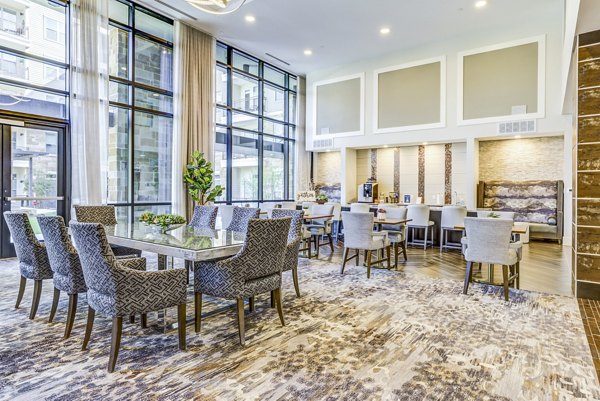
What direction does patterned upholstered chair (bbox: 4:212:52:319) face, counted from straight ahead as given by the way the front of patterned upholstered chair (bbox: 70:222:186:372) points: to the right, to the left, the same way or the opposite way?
the same way

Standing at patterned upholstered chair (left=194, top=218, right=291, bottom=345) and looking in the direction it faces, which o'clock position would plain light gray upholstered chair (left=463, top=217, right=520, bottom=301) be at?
plain light gray upholstered chair (left=463, top=217, right=520, bottom=301) is roughly at 4 o'clock from patterned upholstered chair (left=194, top=218, right=291, bottom=345).

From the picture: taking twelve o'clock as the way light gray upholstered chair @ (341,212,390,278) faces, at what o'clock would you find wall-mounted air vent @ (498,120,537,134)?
The wall-mounted air vent is roughly at 12 o'clock from the light gray upholstered chair.

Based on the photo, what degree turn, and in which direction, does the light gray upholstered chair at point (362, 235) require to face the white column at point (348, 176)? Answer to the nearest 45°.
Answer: approximately 45° to its left

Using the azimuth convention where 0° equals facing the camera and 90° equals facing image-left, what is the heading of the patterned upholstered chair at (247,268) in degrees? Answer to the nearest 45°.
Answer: approximately 135°

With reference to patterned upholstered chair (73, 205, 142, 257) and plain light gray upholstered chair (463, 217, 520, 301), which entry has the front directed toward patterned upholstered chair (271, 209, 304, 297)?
patterned upholstered chair (73, 205, 142, 257)

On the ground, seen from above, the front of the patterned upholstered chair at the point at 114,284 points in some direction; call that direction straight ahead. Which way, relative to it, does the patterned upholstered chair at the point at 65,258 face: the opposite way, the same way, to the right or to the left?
the same way

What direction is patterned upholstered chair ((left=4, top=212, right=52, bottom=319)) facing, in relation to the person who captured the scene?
facing away from the viewer and to the right of the viewer

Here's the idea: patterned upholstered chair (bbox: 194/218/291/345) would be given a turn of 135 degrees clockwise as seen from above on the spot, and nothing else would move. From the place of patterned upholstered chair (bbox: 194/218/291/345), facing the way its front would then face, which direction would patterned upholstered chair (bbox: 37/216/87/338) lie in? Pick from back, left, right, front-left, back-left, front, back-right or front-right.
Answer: back

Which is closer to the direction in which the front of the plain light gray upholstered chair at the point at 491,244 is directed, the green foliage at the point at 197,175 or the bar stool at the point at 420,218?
the bar stool

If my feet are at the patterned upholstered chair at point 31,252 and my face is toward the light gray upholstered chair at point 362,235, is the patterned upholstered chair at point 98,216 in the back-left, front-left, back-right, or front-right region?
front-left

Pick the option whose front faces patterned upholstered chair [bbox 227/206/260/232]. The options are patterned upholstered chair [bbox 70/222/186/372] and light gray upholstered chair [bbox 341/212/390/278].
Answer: patterned upholstered chair [bbox 70/222/186/372]

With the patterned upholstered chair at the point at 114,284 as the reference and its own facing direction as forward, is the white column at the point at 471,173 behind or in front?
in front

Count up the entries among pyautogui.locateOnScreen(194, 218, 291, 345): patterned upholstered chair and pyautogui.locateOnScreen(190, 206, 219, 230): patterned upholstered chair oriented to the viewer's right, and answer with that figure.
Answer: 0

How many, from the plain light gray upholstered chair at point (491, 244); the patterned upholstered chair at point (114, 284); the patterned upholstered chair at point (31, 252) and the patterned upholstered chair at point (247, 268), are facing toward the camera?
0

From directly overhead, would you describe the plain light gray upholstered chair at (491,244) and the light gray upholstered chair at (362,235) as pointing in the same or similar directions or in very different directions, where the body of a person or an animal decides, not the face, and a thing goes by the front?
same or similar directions

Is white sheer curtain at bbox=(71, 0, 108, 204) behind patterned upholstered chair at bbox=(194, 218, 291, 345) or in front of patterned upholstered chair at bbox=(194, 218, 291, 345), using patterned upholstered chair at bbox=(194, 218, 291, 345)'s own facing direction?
in front
